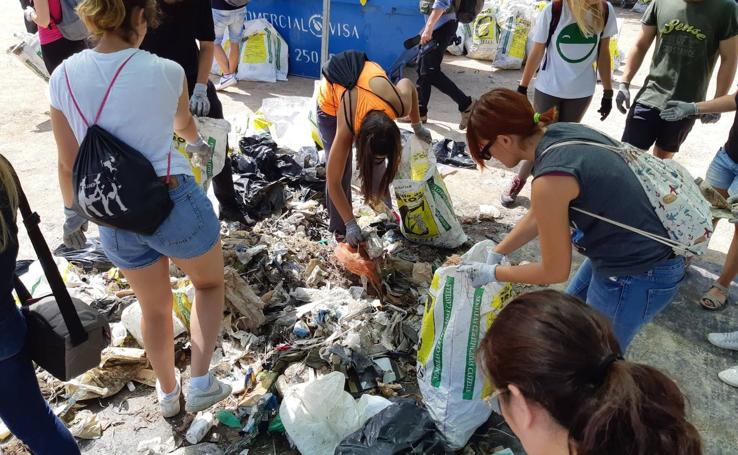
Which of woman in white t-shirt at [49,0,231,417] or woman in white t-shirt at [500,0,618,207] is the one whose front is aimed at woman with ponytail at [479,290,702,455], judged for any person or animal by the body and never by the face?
woman in white t-shirt at [500,0,618,207]

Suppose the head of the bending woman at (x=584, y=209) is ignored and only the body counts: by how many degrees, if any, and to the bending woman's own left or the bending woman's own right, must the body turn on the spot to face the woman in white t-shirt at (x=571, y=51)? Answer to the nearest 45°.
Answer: approximately 90° to the bending woman's own right

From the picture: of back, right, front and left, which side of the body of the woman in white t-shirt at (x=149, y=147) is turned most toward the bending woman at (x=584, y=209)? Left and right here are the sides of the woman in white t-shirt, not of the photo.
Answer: right

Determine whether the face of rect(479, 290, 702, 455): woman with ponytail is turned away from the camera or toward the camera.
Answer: away from the camera

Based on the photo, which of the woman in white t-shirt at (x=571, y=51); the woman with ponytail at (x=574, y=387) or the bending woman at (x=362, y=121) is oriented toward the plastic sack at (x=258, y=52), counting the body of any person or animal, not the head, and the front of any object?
the woman with ponytail

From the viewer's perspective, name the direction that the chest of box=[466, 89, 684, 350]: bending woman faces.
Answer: to the viewer's left

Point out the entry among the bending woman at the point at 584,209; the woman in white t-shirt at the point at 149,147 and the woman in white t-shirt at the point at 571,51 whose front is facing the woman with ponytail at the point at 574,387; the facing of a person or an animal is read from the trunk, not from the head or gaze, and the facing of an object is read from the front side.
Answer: the woman in white t-shirt at the point at 571,51

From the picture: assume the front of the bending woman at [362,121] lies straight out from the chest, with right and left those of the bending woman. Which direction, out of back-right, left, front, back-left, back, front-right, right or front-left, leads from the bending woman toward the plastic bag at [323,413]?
front-right

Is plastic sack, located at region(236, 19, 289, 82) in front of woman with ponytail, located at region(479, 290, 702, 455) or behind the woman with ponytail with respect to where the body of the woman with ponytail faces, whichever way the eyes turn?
in front

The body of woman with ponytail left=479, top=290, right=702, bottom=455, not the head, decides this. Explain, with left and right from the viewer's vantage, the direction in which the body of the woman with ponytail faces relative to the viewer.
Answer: facing away from the viewer and to the left of the viewer

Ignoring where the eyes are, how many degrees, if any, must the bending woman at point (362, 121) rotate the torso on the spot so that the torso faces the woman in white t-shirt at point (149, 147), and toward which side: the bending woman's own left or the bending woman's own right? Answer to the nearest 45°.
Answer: approximately 90° to the bending woman's own right

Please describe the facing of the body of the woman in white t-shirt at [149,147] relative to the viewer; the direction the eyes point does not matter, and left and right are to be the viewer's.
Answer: facing away from the viewer and to the right of the viewer

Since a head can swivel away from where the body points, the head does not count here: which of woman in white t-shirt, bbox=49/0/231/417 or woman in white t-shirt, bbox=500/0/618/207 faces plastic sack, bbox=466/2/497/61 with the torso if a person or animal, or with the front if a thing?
woman in white t-shirt, bbox=49/0/231/417

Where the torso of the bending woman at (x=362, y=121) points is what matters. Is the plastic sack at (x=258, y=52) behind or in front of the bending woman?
behind

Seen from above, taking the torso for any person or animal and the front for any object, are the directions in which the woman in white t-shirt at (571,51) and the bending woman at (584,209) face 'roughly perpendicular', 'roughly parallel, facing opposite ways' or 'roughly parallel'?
roughly perpendicular
